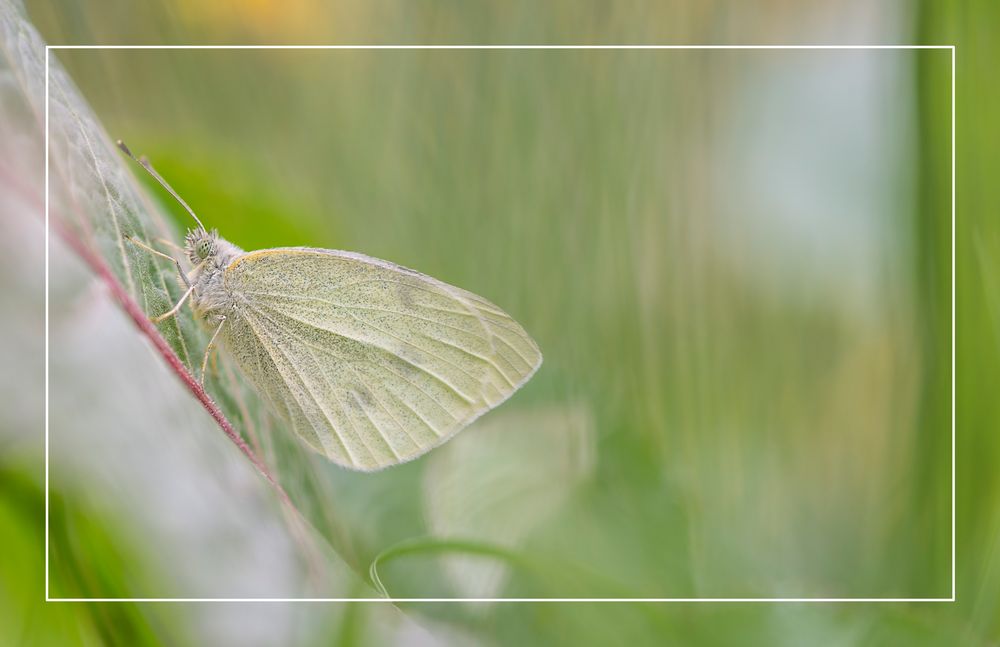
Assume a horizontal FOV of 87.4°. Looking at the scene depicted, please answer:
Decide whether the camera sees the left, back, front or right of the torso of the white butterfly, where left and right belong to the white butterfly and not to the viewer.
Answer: left
